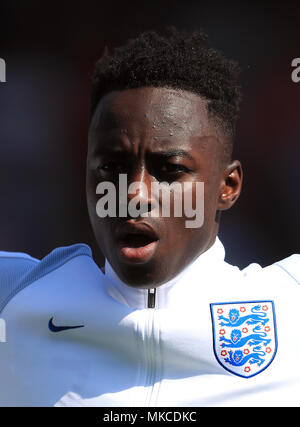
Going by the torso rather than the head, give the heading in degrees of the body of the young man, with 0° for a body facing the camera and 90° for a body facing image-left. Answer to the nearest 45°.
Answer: approximately 0°
